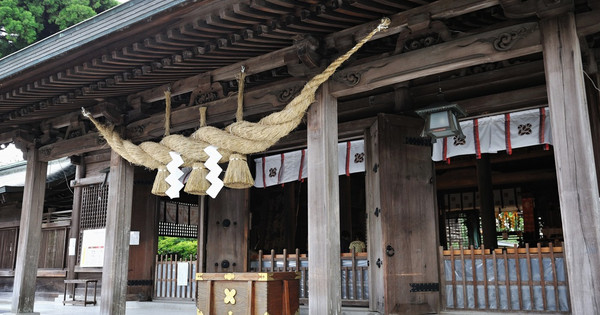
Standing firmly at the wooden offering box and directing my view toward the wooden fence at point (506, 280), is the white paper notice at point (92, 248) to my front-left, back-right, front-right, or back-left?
back-left

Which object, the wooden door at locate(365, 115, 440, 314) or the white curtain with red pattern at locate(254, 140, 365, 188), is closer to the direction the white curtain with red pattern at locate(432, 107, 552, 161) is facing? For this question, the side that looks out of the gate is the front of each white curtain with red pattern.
the wooden door

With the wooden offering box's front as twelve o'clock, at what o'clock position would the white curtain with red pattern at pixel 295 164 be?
The white curtain with red pattern is roughly at 5 o'clock from the wooden offering box.

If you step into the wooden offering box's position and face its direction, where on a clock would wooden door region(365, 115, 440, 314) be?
The wooden door is roughly at 7 o'clock from the wooden offering box.

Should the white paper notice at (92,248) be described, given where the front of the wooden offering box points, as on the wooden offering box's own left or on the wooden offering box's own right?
on the wooden offering box's own right

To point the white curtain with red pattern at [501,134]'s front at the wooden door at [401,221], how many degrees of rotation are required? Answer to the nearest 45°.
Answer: approximately 45° to its right

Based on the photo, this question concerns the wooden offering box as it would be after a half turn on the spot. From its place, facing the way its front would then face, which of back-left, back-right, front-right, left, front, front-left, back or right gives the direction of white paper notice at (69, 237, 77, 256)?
left

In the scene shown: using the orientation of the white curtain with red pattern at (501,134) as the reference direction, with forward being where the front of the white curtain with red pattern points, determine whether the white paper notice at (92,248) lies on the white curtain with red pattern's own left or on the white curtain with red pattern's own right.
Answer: on the white curtain with red pattern's own right

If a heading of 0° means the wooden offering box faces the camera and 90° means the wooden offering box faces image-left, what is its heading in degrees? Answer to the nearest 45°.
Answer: approximately 45°

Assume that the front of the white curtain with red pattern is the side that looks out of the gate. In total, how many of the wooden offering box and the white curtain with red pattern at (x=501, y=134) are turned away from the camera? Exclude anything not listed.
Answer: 0
